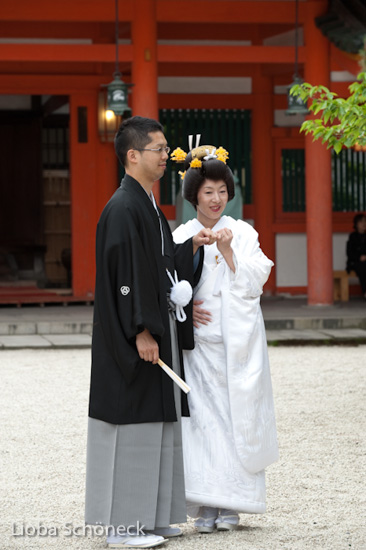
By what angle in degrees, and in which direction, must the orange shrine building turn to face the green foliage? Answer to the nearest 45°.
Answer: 0° — it already faces it

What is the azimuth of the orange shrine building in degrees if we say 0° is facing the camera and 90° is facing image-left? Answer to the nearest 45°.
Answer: approximately 0°
